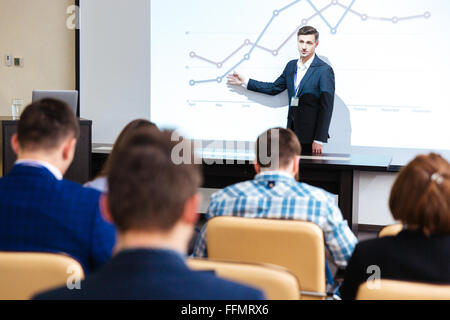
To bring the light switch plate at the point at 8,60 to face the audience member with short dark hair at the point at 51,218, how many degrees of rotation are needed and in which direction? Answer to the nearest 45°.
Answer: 0° — it already faces them

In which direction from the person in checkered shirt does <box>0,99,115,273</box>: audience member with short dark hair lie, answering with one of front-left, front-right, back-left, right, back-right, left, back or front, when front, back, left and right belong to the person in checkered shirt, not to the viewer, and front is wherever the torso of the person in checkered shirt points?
back-left

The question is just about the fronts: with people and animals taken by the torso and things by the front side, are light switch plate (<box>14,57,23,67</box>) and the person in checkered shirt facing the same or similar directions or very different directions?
very different directions

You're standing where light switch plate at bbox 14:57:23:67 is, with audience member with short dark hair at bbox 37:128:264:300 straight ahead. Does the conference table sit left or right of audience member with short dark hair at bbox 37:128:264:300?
left

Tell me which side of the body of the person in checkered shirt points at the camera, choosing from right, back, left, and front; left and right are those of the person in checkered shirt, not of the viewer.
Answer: back

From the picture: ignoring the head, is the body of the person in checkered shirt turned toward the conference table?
yes

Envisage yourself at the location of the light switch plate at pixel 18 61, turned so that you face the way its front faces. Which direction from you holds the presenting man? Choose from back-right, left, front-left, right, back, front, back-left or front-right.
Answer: front-left

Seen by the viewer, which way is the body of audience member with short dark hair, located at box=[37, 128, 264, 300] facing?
away from the camera

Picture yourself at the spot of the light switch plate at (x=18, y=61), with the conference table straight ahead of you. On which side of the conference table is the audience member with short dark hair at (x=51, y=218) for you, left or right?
right

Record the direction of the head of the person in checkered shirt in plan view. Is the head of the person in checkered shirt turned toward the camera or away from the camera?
away from the camera

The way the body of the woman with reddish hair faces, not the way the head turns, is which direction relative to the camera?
away from the camera

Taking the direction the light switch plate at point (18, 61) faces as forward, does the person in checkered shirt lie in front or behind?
in front

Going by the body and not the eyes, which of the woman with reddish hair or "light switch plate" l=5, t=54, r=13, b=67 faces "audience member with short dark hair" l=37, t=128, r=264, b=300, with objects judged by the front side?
the light switch plate
